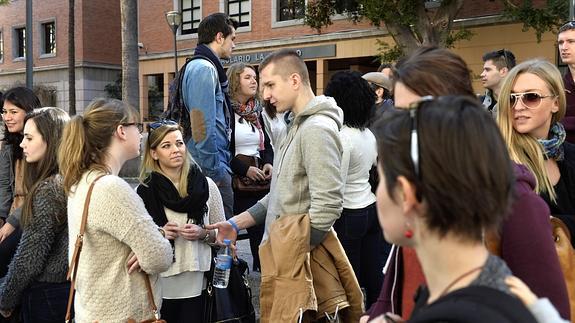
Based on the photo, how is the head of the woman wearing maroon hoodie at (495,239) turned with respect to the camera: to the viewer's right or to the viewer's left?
to the viewer's left

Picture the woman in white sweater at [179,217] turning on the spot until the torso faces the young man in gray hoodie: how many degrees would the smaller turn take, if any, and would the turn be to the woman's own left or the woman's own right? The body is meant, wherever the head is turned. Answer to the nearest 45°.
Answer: approximately 45° to the woman's own left

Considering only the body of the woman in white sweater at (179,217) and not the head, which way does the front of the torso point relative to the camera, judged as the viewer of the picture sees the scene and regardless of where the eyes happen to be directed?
toward the camera

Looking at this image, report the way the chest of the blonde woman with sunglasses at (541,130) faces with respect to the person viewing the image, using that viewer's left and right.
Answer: facing the viewer and to the left of the viewer

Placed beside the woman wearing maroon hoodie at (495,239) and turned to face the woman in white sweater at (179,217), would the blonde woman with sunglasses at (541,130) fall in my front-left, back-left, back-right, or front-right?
front-right

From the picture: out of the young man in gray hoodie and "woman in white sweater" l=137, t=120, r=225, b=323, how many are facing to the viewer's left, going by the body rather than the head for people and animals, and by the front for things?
1

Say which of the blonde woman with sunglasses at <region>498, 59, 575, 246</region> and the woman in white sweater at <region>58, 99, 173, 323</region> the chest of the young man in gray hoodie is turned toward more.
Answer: the woman in white sweater

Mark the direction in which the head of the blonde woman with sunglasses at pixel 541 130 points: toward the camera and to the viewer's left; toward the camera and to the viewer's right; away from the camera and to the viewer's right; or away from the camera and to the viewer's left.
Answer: toward the camera and to the viewer's left

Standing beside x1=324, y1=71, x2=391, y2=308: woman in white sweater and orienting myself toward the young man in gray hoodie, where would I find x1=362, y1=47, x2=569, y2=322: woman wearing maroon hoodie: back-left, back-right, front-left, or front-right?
front-left

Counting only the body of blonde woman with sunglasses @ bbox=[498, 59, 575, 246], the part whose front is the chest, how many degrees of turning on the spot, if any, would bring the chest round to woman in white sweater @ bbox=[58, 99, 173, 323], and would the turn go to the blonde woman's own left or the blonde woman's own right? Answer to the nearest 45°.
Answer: approximately 45° to the blonde woman's own right

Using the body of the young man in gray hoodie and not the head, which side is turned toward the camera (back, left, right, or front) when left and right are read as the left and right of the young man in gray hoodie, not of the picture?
left

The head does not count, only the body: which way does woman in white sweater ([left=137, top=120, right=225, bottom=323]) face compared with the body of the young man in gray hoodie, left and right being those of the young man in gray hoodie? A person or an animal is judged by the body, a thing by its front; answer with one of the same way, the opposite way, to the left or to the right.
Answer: to the left
